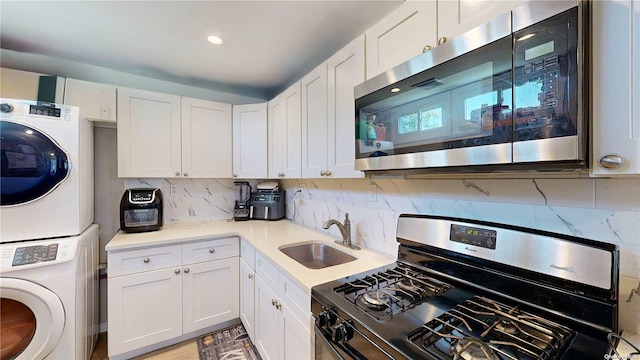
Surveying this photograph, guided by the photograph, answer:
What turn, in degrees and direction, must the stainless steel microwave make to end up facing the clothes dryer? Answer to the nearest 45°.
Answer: approximately 45° to its right

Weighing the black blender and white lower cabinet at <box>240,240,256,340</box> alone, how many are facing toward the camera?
1

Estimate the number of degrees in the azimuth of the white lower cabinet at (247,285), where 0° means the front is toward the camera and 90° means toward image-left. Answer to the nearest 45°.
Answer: approximately 90°

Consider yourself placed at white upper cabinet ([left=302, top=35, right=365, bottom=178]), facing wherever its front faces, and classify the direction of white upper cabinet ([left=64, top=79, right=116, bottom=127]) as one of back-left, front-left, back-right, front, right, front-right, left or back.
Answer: front-right

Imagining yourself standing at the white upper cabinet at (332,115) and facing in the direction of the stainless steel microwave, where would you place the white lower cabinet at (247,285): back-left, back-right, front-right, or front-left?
back-right

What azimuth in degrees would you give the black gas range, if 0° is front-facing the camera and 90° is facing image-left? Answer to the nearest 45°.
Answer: approximately 45°

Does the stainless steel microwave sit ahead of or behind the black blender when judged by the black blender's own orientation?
ahead

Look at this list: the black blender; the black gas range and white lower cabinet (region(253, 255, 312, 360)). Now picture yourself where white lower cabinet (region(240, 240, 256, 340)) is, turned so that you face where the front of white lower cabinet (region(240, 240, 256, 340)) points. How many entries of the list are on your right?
1

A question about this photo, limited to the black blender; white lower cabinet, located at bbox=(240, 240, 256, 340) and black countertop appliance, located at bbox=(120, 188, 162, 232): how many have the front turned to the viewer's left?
1

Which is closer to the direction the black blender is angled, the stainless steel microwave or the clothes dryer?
the stainless steel microwave

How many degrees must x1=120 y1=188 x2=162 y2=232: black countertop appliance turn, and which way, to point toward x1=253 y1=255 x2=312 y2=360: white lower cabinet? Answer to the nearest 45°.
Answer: approximately 45° to its left

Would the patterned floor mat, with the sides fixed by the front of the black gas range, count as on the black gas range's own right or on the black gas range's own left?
on the black gas range's own right

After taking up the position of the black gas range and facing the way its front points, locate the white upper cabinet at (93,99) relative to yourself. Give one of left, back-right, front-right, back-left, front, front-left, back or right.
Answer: front-right
